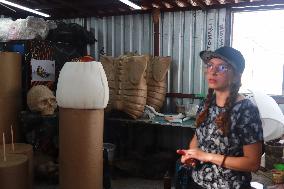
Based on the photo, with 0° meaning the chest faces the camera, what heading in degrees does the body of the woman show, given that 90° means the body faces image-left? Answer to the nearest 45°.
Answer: approximately 45°

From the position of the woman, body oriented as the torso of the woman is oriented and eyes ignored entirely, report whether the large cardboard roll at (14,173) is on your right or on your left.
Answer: on your right

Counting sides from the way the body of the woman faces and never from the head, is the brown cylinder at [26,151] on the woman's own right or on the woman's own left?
on the woman's own right

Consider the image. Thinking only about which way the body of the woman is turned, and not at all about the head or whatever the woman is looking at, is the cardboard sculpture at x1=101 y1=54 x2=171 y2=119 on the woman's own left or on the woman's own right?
on the woman's own right

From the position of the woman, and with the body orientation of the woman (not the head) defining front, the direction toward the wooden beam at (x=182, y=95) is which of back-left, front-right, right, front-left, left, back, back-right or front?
back-right

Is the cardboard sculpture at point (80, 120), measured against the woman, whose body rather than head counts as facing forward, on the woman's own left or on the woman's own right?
on the woman's own right

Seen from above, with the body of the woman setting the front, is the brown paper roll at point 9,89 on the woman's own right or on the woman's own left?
on the woman's own right

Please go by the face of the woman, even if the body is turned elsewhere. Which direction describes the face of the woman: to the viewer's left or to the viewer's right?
to the viewer's left
